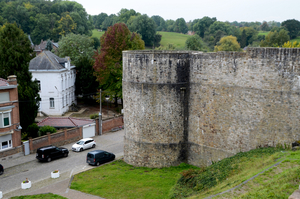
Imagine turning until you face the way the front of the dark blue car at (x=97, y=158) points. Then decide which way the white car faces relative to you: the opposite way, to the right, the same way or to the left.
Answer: the opposite way

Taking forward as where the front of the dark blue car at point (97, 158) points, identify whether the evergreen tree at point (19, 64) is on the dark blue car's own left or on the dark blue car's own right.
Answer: on the dark blue car's own left

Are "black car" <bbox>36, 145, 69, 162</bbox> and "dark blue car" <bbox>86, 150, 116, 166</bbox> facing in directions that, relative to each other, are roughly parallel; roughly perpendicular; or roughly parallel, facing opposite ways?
roughly parallel

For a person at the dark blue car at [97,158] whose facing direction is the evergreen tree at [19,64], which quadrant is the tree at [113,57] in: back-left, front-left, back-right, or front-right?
front-right

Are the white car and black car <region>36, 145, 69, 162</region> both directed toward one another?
yes

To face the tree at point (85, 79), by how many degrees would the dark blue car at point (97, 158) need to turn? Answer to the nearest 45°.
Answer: approximately 45° to its left

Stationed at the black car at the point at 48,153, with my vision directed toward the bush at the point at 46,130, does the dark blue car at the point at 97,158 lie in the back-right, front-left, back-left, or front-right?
back-right

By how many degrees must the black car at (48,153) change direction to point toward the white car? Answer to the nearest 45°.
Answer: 0° — it already faces it

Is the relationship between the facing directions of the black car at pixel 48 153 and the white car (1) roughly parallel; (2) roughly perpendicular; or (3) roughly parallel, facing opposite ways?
roughly parallel, facing opposite ways

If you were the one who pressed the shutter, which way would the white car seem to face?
facing the viewer and to the left of the viewer

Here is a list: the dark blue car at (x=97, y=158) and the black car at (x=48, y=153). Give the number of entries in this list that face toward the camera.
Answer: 0

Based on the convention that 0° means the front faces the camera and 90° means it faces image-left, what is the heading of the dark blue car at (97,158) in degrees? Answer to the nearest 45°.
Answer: approximately 225°
